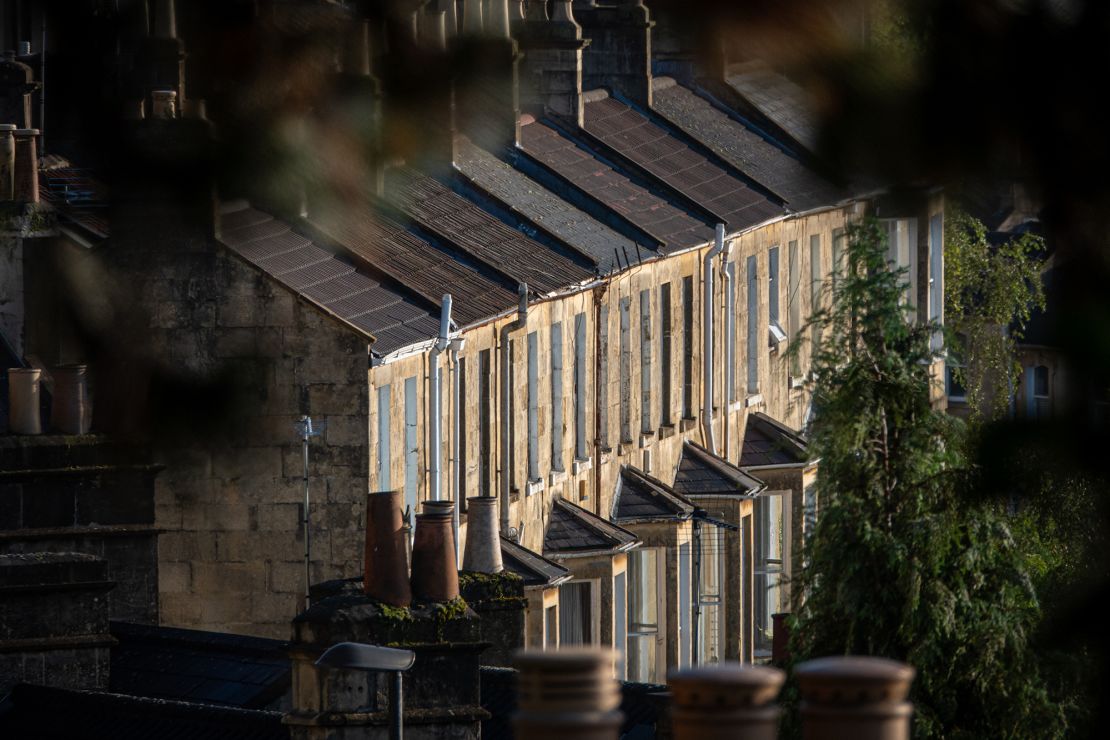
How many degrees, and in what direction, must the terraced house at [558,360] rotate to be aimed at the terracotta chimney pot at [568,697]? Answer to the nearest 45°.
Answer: approximately 45° to its right

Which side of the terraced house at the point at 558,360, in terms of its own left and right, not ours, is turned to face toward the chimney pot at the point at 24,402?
right

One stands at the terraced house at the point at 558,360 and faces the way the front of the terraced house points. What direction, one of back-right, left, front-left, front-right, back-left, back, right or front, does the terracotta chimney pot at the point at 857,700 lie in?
front-right

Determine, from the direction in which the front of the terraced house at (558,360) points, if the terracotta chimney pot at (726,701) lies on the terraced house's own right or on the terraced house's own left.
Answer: on the terraced house's own right

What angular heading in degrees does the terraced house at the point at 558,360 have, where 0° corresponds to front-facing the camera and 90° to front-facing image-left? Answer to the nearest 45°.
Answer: approximately 315°

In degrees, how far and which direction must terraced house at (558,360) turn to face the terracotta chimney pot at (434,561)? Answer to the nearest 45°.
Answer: approximately 45° to its right
